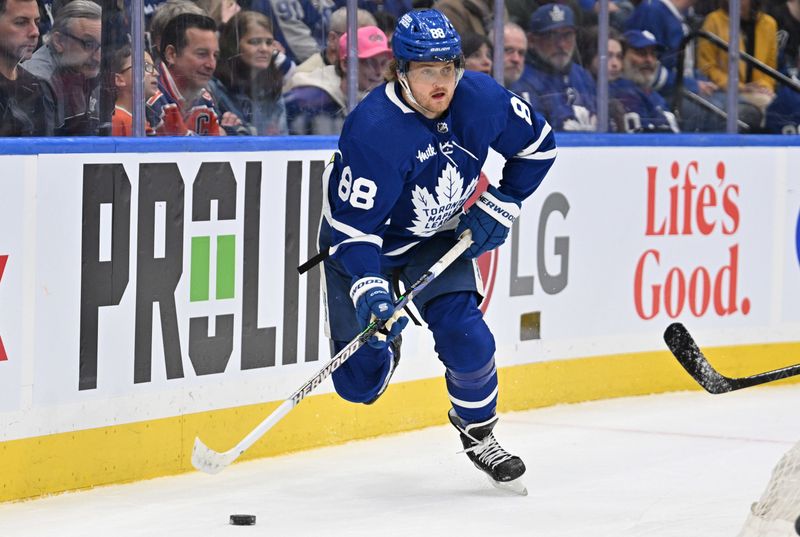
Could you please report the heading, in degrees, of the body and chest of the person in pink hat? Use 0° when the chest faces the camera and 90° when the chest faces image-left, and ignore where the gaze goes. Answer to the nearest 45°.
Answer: approximately 315°

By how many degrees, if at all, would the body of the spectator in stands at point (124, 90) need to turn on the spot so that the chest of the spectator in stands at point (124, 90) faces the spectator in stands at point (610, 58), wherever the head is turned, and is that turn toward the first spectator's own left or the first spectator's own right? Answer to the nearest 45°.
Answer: approximately 90° to the first spectator's own left

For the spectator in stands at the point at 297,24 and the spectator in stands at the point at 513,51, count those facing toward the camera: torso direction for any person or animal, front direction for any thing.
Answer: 2

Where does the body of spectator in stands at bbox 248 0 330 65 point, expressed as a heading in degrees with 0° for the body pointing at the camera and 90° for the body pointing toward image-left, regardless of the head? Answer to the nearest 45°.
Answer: approximately 0°

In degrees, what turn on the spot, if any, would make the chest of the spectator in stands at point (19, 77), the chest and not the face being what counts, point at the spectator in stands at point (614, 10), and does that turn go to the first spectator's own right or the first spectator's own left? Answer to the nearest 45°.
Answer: approximately 90° to the first spectator's own left

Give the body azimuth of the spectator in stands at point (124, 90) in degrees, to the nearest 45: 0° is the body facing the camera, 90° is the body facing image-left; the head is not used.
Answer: approximately 315°

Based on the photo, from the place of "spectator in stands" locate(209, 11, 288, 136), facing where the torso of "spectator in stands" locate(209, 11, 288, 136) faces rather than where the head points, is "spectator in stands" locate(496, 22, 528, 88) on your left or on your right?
on your left
